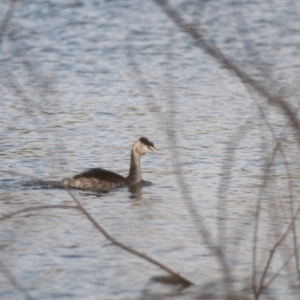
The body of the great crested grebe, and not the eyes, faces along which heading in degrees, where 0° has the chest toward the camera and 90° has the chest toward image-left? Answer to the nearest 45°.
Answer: approximately 270°
